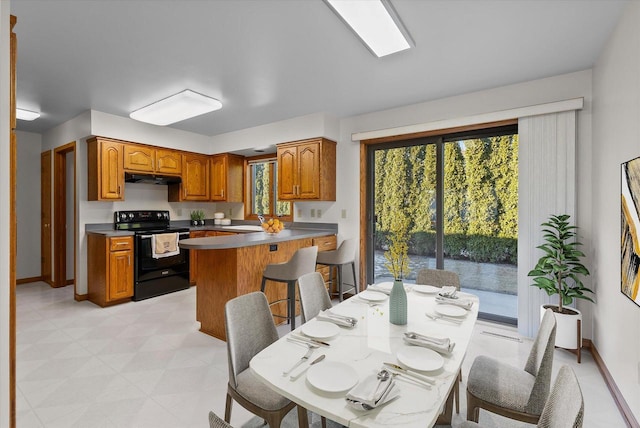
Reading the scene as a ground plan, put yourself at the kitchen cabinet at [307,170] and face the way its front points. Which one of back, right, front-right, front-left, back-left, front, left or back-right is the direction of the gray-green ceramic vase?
front-left

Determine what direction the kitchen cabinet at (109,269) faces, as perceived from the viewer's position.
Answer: facing the viewer and to the right of the viewer

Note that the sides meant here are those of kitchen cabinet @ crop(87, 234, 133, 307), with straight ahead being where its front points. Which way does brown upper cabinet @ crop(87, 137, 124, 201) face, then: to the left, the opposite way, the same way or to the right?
the same way

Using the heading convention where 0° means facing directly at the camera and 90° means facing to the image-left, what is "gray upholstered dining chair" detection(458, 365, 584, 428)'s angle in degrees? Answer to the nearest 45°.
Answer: approximately 90°

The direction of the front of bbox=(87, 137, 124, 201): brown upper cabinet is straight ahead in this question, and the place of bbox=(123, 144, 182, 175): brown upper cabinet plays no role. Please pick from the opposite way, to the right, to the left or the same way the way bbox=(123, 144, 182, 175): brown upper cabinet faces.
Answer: the same way

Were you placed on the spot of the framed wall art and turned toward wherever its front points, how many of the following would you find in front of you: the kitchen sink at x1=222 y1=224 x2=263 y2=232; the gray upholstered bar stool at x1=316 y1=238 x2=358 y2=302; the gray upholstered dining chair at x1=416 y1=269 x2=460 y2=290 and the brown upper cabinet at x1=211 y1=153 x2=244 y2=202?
4

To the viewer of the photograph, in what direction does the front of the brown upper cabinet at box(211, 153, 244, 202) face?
facing the viewer and to the left of the viewer

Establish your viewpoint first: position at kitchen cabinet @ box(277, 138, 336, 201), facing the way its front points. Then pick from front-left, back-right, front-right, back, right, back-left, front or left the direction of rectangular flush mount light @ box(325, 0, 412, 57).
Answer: front-left

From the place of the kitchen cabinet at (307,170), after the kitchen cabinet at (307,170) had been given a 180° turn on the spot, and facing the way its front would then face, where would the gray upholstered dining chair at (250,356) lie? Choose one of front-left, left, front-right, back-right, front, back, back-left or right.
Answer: back-right

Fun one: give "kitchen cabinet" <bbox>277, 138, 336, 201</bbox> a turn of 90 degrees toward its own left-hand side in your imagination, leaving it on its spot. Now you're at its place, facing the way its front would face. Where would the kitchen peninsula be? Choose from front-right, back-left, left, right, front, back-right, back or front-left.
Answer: right

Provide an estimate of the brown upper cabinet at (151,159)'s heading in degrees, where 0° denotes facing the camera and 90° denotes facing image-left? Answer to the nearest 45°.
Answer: approximately 315°

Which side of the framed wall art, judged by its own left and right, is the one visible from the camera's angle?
left
